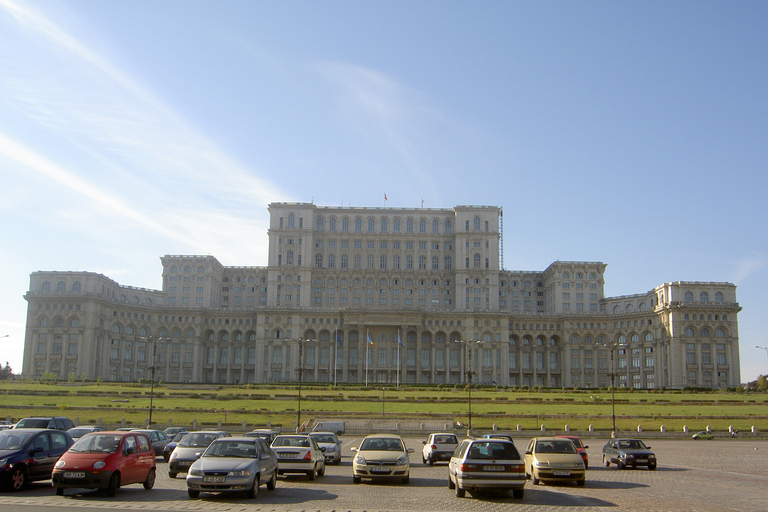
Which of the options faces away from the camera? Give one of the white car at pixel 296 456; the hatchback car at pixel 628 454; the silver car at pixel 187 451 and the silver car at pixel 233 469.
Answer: the white car

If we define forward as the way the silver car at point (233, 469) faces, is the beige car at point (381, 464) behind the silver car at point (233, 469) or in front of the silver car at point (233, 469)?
behind

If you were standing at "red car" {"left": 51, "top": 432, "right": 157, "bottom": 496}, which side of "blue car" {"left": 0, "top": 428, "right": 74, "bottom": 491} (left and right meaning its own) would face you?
left

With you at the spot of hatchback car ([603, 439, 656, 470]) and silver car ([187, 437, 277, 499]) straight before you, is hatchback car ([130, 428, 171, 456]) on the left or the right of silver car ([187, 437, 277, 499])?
right

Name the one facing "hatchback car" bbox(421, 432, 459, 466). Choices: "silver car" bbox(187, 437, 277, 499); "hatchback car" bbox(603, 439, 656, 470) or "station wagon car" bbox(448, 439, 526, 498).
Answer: the station wagon car

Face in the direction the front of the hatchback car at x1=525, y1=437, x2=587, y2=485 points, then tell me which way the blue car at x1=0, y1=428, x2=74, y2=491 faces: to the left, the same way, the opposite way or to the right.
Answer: the same way

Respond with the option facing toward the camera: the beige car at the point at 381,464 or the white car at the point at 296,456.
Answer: the beige car at the point at 381,464

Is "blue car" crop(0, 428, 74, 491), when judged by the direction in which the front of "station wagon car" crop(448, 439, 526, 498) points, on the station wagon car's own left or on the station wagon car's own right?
on the station wagon car's own left

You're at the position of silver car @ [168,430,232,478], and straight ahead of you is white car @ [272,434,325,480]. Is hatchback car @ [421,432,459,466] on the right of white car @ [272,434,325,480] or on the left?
left

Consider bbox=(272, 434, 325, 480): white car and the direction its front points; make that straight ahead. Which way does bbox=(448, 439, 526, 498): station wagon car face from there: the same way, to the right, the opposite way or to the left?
the same way

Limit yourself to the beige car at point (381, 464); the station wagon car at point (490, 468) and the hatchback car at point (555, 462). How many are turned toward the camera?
2

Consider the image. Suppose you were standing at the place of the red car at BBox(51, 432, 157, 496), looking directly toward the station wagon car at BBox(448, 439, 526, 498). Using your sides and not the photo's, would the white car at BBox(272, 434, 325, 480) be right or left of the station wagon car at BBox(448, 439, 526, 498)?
left

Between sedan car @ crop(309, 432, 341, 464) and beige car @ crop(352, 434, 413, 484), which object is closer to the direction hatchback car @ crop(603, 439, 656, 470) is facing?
the beige car

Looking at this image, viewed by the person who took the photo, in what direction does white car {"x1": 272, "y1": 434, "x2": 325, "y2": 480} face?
facing away from the viewer

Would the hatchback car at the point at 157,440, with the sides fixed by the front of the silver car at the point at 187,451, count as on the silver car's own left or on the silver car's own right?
on the silver car's own right

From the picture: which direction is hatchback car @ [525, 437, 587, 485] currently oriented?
toward the camera
